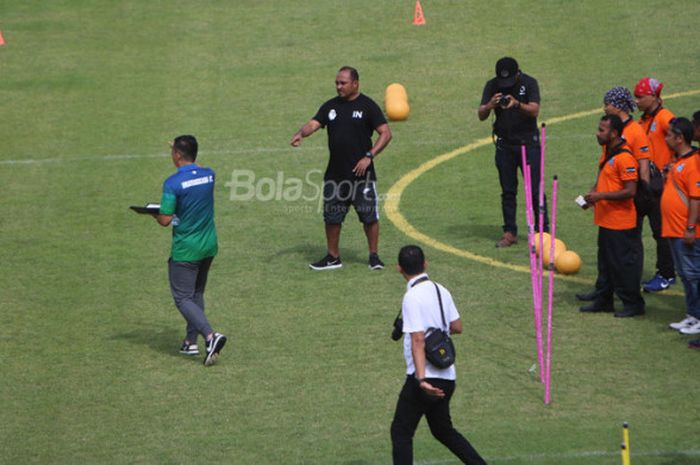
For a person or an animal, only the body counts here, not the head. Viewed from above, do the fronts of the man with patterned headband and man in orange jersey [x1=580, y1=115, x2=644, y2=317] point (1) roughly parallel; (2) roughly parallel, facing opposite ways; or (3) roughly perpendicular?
roughly parallel

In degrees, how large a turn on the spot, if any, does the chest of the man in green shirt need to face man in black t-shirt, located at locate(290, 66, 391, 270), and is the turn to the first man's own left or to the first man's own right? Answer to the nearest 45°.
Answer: approximately 90° to the first man's own right

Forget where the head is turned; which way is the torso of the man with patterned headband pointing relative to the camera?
to the viewer's left

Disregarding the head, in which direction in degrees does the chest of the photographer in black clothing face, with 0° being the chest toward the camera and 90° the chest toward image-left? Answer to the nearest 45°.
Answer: approximately 0°

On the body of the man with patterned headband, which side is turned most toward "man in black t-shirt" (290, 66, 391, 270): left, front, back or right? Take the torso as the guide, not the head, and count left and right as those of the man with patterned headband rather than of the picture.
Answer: front

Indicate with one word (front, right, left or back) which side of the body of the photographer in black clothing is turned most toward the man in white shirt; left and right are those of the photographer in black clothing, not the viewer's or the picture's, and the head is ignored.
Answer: front

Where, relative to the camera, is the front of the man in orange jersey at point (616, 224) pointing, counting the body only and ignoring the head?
to the viewer's left

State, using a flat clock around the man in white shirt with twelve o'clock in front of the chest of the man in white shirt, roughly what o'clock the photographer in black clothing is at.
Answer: The photographer in black clothing is roughly at 2 o'clock from the man in white shirt.

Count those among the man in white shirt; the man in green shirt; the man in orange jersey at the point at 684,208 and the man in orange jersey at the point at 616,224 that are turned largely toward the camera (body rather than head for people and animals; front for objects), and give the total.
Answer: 0

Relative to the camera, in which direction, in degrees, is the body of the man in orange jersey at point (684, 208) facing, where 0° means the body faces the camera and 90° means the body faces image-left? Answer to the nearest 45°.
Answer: approximately 90°

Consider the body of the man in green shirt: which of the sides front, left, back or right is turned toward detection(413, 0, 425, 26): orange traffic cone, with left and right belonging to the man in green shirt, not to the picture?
right

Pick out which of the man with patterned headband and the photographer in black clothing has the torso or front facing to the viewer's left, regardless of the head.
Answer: the man with patterned headband

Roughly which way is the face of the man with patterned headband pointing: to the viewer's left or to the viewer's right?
to the viewer's left

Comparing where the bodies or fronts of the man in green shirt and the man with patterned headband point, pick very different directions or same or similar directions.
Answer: same or similar directions
